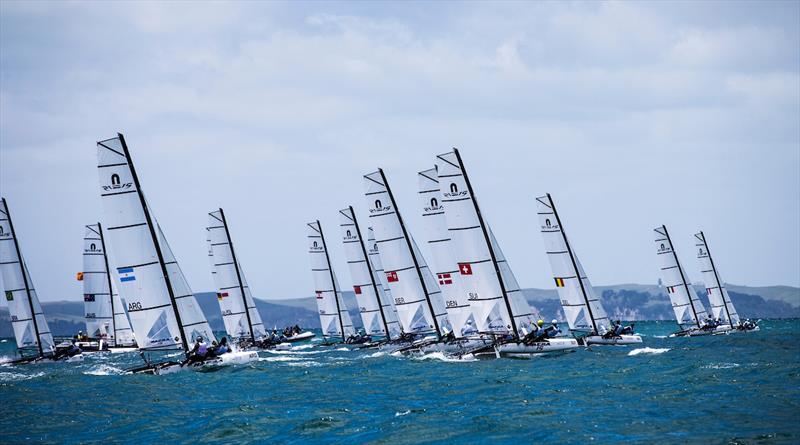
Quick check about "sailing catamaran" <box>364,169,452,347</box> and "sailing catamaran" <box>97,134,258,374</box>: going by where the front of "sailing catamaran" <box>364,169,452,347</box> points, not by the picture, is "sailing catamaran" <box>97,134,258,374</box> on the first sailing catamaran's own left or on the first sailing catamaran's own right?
on the first sailing catamaran's own right

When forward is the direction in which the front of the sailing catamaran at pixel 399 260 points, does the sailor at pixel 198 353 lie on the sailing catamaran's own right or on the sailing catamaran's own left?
on the sailing catamaran's own right

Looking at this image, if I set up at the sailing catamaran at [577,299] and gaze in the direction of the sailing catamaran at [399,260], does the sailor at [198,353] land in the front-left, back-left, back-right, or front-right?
front-left

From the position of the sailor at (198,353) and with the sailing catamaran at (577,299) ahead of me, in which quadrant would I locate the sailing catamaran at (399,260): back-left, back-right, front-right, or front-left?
front-left

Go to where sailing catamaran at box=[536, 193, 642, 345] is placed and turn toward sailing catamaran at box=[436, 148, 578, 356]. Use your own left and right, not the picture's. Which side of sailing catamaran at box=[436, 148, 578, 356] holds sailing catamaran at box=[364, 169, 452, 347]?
right

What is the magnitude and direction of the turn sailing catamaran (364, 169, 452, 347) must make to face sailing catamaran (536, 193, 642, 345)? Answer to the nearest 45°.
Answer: approximately 45° to its left

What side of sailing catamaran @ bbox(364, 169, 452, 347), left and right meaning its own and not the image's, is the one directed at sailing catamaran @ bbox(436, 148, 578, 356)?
front

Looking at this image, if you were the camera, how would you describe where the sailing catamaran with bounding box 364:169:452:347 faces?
facing the viewer and to the right of the viewer
